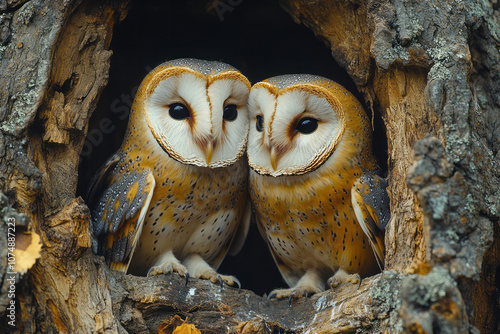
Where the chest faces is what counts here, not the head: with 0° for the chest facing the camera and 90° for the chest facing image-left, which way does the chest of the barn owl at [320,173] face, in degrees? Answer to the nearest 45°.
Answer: approximately 45°

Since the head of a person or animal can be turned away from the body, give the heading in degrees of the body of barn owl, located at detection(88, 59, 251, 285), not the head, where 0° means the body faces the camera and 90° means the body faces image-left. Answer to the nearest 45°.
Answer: approximately 315°

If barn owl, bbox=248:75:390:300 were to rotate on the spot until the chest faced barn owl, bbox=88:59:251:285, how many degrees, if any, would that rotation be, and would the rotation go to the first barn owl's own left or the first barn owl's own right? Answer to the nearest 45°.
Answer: approximately 45° to the first barn owl's own right
